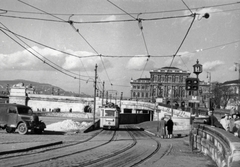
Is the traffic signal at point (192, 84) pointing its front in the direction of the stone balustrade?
yes

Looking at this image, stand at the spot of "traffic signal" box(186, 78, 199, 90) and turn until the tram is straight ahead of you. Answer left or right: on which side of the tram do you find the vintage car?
left

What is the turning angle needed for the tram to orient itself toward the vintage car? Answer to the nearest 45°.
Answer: approximately 45° to its right

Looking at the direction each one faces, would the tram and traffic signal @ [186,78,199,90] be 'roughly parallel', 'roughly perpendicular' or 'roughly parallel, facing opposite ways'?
roughly parallel

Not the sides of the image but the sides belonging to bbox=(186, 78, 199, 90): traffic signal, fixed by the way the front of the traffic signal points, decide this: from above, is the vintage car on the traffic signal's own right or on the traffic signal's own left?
on the traffic signal's own right

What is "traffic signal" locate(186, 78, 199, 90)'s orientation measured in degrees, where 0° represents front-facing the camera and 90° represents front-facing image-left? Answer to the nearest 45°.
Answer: approximately 0°

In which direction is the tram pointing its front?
toward the camera

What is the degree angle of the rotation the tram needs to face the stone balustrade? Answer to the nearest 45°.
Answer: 0° — it already faces it

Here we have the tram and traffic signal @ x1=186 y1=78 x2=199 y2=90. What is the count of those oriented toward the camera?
2
